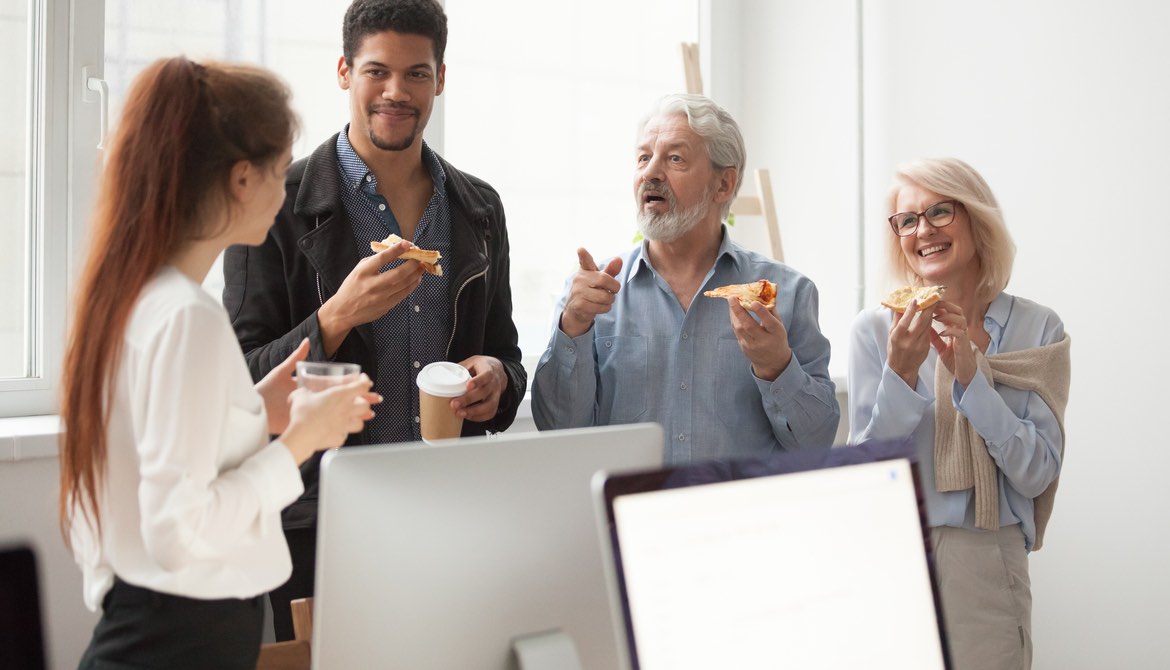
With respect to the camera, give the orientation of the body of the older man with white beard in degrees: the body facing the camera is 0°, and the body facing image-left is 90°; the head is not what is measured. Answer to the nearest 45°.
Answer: approximately 0°

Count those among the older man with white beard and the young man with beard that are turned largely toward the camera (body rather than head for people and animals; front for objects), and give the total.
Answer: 2

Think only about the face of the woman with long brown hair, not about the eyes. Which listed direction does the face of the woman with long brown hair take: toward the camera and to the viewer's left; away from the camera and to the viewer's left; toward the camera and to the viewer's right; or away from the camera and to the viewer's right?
away from the camera and to the viewer's right

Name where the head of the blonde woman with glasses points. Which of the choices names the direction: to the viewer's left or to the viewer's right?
to the viewer's left

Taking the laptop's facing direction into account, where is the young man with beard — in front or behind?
behind
